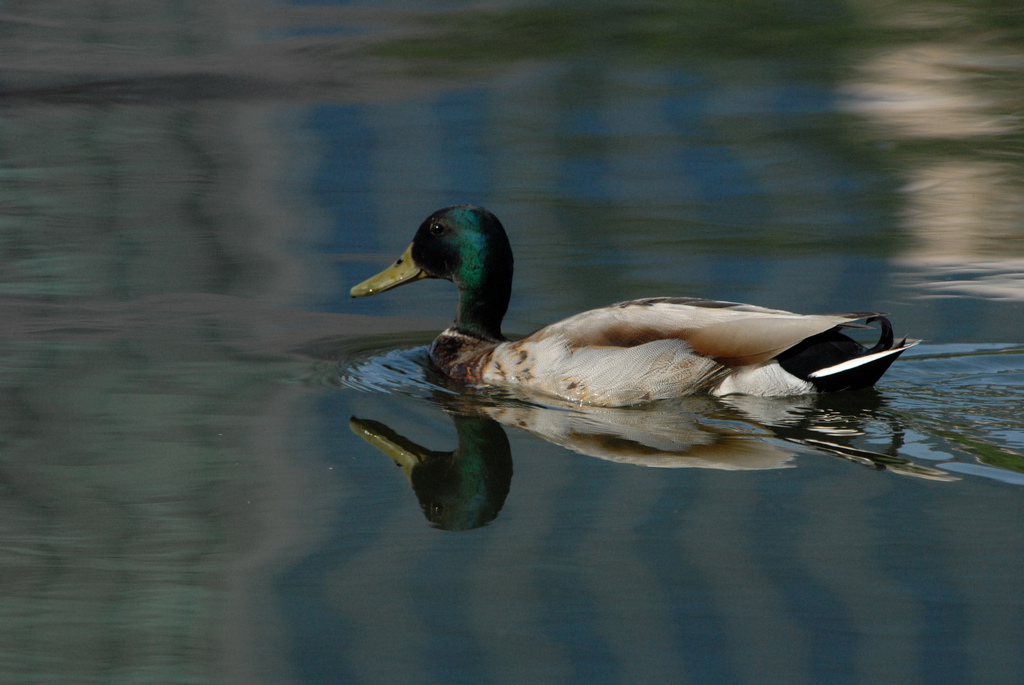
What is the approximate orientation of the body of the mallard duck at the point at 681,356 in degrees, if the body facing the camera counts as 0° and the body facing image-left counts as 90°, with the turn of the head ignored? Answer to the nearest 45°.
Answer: approximately 90°
